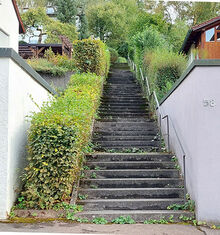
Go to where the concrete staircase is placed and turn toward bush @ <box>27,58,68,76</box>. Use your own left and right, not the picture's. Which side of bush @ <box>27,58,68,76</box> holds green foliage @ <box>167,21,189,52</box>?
right

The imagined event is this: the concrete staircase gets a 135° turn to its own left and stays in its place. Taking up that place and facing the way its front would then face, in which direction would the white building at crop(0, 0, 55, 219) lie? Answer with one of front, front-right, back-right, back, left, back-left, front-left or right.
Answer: back

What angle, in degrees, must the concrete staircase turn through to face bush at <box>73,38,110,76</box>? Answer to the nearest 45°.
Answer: approximately 180°

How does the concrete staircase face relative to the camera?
toward the camera

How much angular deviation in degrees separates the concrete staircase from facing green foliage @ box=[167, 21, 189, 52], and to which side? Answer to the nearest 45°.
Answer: approximately 180°

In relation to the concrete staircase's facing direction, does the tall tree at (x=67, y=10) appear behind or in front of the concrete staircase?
behind

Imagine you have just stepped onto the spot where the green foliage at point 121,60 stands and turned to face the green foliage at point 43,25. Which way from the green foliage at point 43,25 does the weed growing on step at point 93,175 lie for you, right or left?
left

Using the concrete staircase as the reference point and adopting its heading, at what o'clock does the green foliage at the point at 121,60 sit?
The green foliage is roughly at 6 o'clock from the concrete staircase.

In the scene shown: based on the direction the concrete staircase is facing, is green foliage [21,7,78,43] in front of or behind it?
behind

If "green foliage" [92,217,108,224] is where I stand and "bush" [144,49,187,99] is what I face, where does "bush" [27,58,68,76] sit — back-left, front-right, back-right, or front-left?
front-left

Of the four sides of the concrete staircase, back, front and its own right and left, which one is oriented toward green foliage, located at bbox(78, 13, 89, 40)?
back

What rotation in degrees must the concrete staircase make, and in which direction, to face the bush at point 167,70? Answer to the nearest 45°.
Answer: approximately 180°
